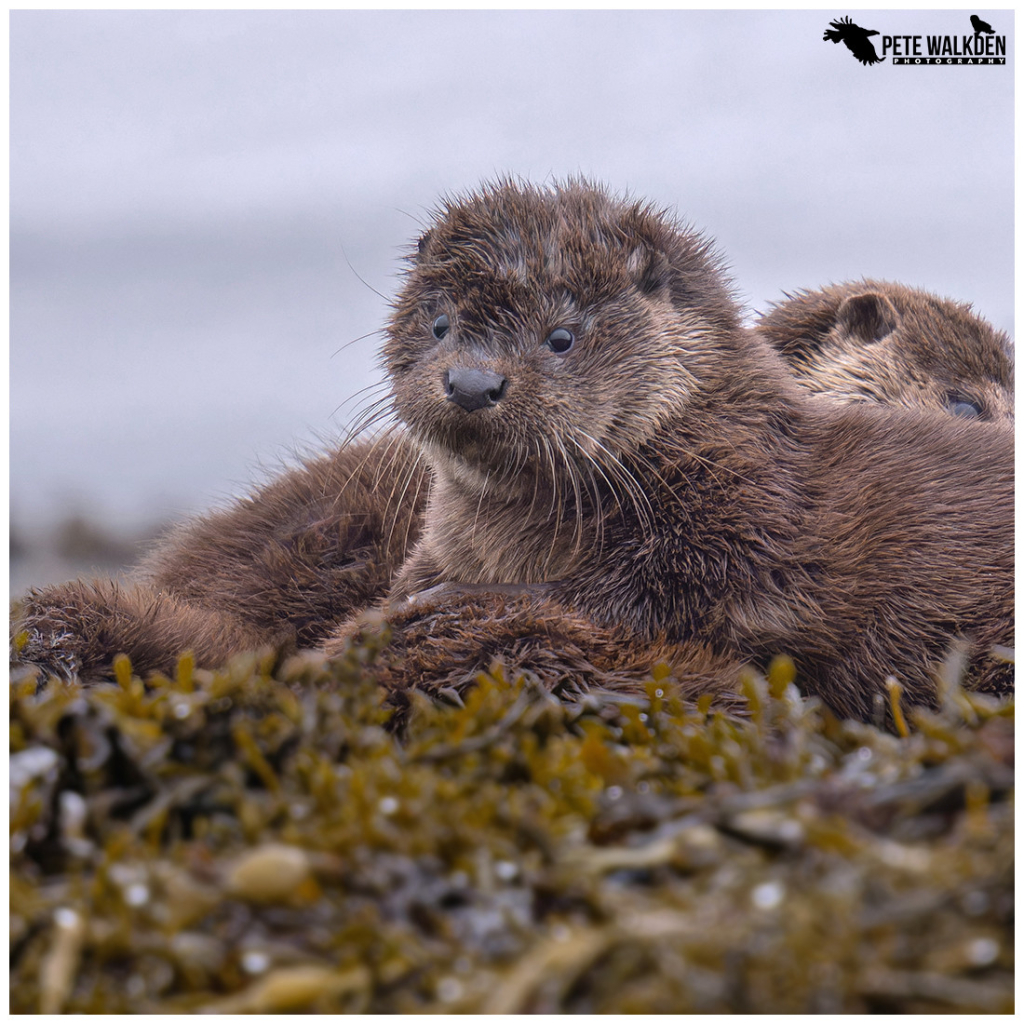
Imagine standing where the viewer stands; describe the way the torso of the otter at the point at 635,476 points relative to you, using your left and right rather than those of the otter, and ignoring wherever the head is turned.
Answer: facing the viewer and to the left of the viewer
